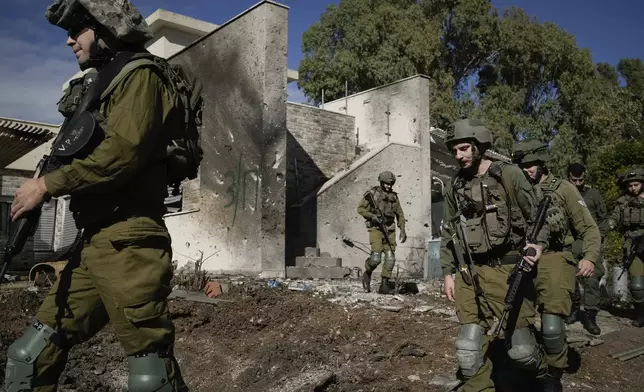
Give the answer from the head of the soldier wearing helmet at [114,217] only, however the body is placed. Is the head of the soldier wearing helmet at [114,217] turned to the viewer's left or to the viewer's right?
to the viewer's left

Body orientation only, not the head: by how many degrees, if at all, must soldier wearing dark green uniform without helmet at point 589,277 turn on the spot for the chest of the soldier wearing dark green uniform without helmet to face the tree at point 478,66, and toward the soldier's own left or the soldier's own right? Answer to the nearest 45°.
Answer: approximately 135° to the soldier's own right

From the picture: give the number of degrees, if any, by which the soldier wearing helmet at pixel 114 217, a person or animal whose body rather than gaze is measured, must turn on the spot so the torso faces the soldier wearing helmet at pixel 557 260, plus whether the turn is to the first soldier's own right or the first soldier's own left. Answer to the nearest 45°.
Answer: approximately 180°

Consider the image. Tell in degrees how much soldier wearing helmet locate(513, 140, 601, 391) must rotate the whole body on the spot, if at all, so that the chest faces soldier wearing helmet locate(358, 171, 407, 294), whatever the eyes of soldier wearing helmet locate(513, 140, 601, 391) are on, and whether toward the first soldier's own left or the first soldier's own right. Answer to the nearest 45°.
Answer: approximately 90° to the first soldier's own right

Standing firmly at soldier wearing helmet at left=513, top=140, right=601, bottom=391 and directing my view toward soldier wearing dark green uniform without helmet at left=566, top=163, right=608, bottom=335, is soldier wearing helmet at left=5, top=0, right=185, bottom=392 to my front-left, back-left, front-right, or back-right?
back-left

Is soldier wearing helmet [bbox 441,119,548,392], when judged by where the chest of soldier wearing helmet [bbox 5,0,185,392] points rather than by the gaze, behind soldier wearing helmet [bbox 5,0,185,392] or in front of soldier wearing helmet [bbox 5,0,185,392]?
behind
